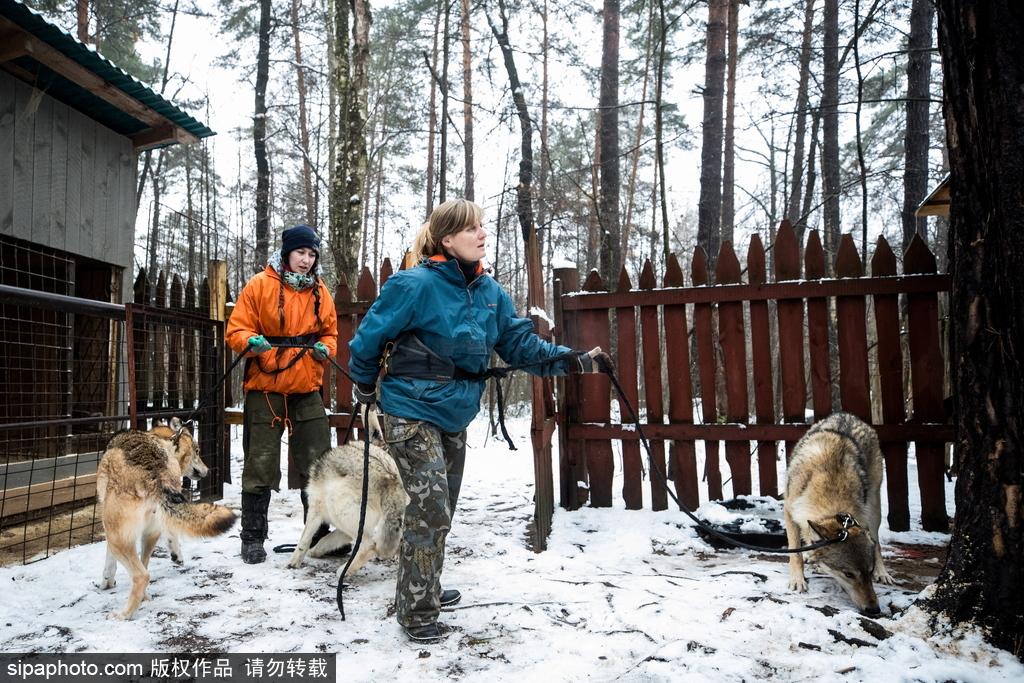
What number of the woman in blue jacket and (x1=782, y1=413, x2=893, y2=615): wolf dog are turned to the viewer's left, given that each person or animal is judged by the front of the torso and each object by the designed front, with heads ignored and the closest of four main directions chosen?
0

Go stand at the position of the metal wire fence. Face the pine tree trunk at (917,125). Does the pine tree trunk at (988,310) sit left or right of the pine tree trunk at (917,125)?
right

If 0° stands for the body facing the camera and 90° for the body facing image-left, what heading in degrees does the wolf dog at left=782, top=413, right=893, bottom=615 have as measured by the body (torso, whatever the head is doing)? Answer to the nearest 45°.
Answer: approximately 0°

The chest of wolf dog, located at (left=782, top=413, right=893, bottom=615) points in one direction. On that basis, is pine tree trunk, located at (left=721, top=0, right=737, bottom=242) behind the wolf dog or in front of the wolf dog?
behind

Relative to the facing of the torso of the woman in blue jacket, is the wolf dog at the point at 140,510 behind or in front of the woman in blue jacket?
behind

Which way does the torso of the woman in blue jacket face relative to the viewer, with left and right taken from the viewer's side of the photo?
facing the viewer and to the right of the viewer

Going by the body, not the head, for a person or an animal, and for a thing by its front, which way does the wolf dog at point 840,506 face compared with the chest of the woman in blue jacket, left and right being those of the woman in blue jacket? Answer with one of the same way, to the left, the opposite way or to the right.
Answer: to the right

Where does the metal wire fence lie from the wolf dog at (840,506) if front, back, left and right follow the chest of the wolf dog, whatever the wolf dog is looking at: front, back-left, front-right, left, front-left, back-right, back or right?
right

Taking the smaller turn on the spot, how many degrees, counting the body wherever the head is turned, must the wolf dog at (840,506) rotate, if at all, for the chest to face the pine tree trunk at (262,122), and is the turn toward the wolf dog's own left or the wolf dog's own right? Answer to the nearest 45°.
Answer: approximately 135° to the wolf dog's own right

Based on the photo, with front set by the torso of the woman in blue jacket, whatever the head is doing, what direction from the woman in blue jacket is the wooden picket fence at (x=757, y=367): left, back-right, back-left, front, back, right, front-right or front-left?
left

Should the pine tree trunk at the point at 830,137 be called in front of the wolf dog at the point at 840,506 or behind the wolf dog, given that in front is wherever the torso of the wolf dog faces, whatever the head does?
behind

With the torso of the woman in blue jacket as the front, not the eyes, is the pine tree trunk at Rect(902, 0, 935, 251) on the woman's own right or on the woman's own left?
on the woman's own left

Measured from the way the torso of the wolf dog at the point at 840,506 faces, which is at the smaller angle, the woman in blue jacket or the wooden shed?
the woman in blue jacket

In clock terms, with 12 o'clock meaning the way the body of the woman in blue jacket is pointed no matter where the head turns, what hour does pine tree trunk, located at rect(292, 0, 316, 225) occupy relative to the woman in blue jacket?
The pine tree trunk is roughly at 7 o'clock from the woman in blue jacket.
